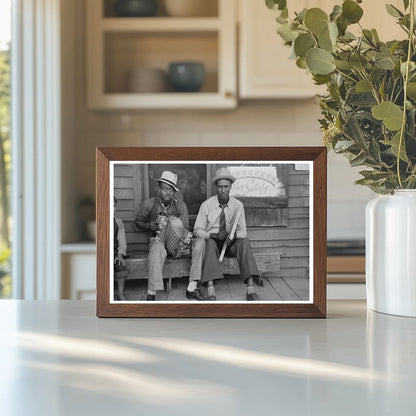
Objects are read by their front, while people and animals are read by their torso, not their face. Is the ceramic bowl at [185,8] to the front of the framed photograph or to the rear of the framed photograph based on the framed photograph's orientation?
to the rear

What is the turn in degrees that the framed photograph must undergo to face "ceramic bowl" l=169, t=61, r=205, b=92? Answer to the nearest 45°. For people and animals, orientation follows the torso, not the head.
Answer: approximately 180°

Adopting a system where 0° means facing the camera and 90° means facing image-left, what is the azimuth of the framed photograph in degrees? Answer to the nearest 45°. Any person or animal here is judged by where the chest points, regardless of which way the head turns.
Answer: approximately 0°

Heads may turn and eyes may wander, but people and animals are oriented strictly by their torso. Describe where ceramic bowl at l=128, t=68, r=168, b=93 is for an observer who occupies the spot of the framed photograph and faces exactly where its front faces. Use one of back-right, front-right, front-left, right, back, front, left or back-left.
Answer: back

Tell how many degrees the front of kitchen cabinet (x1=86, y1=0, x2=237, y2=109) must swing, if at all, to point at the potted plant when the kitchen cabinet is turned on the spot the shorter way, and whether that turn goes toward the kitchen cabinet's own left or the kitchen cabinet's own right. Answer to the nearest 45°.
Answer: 0° — it already faces it

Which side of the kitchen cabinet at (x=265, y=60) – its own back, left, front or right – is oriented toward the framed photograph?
front
